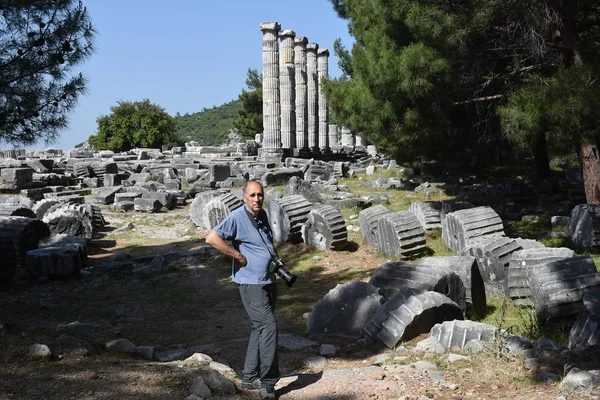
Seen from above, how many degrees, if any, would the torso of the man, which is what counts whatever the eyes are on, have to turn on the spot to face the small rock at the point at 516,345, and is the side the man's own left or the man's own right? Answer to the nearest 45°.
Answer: approximately 45° to the man's own left

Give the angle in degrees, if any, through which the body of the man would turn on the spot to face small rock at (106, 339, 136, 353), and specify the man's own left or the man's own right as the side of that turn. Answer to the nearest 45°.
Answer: approximately 180°

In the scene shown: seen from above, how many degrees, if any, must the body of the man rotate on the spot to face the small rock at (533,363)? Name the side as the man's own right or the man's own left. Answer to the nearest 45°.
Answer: approximately 45° to the man's own left

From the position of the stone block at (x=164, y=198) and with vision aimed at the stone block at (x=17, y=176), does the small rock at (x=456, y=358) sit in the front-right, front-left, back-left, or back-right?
back-left

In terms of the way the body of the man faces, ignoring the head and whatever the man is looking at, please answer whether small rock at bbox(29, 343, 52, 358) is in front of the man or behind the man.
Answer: behind

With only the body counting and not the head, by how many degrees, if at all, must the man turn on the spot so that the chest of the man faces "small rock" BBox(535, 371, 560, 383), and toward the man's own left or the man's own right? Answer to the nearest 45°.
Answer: approximately 45° to the man's own left

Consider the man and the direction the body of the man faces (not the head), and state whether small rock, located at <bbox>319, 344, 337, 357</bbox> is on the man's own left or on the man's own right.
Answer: on the man's own left

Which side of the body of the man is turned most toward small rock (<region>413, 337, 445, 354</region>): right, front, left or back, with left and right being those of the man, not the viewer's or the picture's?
left

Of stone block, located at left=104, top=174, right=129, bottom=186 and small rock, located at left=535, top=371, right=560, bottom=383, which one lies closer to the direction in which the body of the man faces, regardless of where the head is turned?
the small rock

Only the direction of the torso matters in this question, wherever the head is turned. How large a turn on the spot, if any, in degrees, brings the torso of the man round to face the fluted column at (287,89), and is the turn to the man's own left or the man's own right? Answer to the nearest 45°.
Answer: approximately 135° to the man's own left

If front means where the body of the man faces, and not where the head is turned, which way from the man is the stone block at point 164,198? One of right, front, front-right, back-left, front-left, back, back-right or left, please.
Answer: back-left

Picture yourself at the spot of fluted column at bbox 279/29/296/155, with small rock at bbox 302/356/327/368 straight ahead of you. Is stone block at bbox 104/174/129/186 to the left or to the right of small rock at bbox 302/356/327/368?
right
